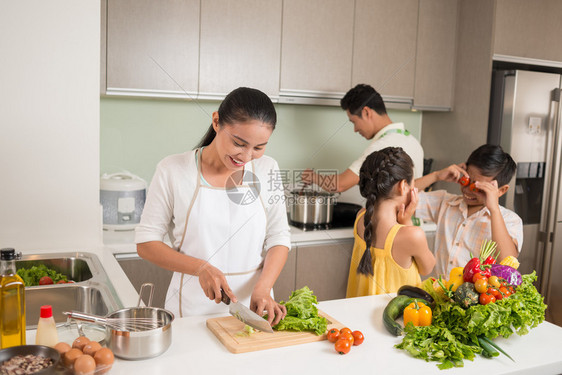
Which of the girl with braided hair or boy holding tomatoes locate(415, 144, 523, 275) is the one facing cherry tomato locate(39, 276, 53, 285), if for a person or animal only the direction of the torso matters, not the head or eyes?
the boy holding tomatoes

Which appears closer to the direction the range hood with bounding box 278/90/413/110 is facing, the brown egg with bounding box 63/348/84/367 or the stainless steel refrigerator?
the brown egg

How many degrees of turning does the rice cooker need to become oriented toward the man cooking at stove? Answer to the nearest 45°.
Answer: approximately 90° to its left

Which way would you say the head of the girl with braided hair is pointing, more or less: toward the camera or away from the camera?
away from the camera

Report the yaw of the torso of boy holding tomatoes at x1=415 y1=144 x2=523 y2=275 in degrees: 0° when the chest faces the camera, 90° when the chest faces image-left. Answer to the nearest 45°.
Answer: approximately 45°

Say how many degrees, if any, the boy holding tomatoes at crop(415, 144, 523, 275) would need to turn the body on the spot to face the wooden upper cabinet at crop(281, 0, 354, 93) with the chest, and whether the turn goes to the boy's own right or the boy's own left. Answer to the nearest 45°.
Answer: approximately 90° to the boy's own right

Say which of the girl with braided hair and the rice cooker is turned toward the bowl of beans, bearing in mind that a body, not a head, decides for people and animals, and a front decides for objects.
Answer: the rice cooker

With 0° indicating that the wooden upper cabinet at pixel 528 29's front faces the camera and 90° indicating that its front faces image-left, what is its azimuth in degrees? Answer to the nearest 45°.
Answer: approximately 0°

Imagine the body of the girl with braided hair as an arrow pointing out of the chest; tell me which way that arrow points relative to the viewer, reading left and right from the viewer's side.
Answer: facing away from the viewer and to the right of the viewer

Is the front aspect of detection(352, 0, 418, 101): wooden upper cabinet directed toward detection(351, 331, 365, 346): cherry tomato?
yes

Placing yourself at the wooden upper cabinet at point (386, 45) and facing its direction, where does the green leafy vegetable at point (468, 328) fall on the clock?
The green leafy vegetable is roughly at 12 o'clock from the wooden upper cabinet.
